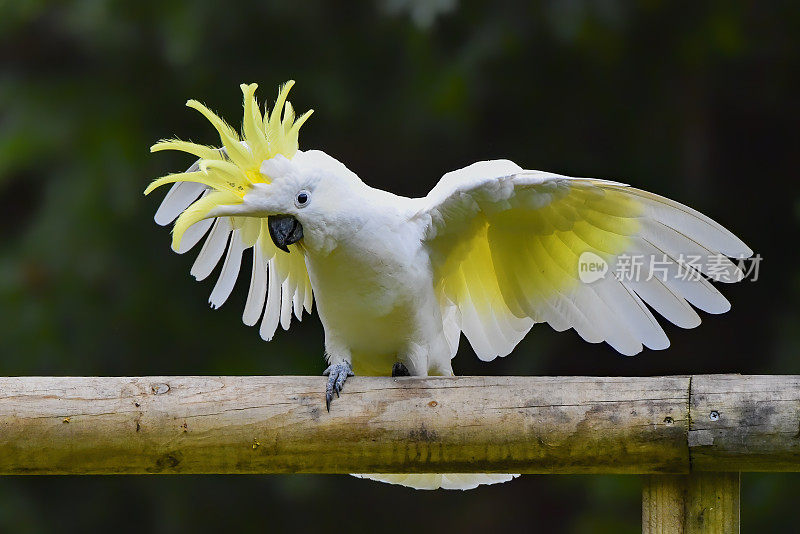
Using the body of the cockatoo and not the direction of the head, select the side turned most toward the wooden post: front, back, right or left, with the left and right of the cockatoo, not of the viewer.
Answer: left

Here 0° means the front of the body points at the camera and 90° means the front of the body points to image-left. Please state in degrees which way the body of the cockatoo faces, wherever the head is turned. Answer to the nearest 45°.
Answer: approximately 45°
